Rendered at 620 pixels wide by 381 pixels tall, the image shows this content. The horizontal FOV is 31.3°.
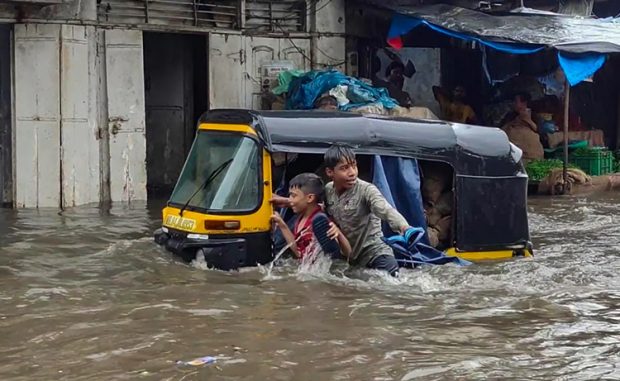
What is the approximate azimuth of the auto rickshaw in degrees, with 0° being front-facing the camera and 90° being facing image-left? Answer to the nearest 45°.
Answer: approximately 45°

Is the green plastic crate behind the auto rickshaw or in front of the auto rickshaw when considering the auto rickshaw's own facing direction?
behind

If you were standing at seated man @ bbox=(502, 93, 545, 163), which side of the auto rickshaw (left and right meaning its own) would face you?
back
